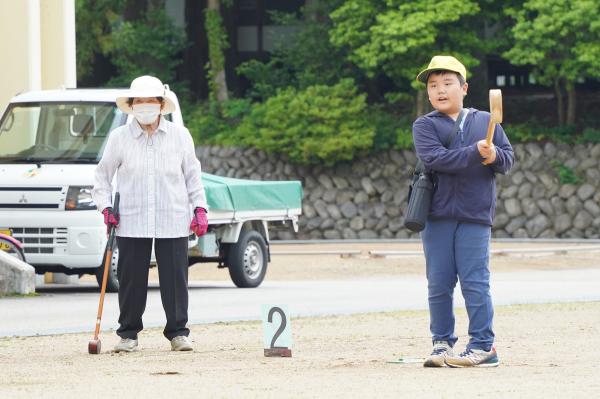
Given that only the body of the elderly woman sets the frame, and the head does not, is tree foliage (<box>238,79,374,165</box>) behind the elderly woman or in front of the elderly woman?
behind

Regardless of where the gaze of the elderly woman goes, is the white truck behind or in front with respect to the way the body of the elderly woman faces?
behind

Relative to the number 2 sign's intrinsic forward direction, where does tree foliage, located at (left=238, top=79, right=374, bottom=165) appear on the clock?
The tree foliage is roughly at 6 o'clock from the number 2 sign.

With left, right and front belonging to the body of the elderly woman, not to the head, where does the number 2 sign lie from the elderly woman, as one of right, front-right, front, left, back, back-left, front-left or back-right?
front-left

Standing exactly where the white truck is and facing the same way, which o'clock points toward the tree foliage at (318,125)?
The tree foliage is roughly at 5 o'clock from the white truck.

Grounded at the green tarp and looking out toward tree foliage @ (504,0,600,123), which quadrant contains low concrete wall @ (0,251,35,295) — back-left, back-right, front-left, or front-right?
back-left

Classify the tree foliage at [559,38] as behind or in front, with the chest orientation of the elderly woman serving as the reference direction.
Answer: behind

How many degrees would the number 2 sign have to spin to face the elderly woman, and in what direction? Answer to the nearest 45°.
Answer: approximately 135° to its right

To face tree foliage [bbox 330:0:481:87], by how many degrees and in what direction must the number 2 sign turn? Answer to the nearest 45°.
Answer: approximately 180°

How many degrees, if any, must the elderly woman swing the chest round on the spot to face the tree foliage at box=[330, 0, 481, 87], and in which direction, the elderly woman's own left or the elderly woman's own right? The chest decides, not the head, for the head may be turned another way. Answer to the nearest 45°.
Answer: approximately 180°

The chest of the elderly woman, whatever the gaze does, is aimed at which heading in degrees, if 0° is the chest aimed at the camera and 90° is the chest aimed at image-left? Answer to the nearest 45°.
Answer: approximately 0°

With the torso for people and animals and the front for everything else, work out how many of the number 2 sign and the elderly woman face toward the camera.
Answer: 2
